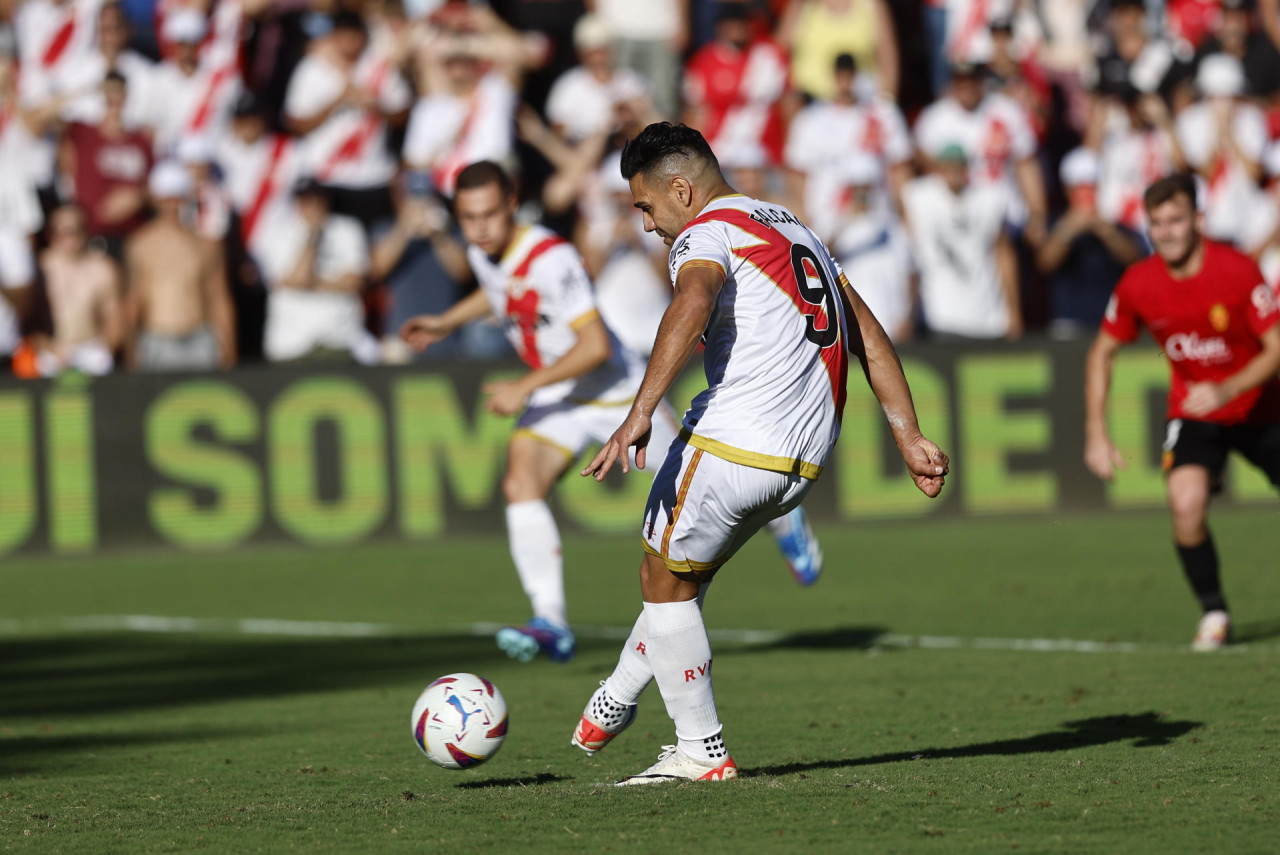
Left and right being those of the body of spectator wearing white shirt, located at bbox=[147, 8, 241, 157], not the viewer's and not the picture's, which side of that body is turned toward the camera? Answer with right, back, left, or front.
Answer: front

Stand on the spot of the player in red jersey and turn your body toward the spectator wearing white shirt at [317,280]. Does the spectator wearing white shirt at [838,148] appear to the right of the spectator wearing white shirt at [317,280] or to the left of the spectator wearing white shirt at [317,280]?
right

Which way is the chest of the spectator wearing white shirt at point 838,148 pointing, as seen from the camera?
toward the camera

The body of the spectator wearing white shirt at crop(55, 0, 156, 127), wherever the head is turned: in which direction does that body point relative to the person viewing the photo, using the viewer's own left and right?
facing the viewer

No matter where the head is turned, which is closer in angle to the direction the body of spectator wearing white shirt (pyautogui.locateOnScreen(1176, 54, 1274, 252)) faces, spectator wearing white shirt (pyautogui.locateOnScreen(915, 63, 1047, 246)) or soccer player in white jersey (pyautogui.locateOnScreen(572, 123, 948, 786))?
the soccer player in white jersey

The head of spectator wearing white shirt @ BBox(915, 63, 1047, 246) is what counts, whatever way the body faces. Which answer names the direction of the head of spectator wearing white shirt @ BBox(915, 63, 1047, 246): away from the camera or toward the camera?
toward the camera

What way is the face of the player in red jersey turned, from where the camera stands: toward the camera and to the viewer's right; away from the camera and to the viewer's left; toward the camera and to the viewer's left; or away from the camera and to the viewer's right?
toward the camera and to the viewer's left

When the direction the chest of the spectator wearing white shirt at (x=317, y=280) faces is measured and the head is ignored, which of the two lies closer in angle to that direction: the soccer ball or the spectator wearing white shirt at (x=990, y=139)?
the soccer ball

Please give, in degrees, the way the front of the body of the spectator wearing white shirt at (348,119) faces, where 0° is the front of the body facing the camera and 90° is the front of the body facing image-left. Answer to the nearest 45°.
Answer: approximately 0°

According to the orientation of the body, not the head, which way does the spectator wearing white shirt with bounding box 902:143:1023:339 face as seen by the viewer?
toward the camera

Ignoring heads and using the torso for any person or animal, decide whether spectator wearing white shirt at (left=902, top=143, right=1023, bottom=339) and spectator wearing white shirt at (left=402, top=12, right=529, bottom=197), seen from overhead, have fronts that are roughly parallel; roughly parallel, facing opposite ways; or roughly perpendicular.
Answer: roughly parallel
